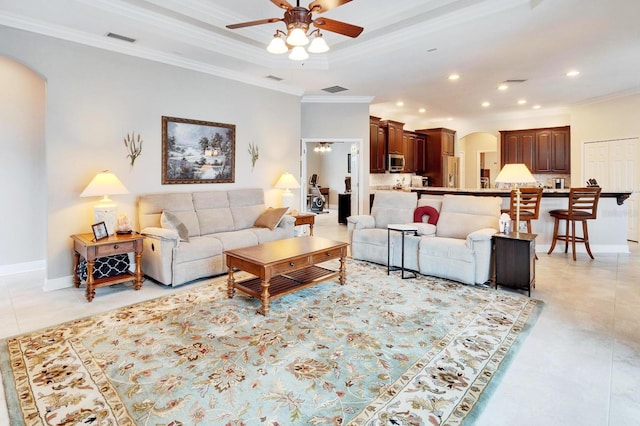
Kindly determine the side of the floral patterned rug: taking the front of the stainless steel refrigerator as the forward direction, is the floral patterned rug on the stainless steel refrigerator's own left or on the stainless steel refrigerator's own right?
on the stainless steel refrigerator's own right

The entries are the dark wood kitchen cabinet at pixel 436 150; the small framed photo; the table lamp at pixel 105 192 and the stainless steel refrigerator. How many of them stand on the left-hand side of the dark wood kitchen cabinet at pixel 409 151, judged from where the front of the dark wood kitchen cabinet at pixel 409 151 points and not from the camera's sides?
2

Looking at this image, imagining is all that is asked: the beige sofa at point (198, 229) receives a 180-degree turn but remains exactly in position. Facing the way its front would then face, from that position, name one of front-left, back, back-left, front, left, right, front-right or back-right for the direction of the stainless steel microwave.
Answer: right

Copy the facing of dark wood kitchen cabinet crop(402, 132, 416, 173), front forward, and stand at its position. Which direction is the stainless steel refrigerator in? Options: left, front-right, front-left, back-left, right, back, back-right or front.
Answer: left

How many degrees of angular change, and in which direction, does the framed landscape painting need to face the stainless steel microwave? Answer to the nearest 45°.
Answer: approximately 90° to its left

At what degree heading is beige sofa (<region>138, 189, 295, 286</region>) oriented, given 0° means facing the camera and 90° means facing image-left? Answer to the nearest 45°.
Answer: approximately 315°

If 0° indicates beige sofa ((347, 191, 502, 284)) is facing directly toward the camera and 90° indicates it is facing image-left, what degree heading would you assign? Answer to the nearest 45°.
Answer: approximately 45°
